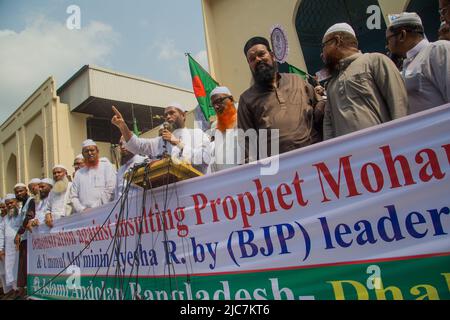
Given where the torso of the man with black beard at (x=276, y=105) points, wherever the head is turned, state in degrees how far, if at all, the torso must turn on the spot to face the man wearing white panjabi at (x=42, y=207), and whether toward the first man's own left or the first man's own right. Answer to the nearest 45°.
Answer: approximately 135° to the first man's own right

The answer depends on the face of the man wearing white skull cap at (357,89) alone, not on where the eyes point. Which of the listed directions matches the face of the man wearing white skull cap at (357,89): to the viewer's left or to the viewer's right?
to the viewer's left

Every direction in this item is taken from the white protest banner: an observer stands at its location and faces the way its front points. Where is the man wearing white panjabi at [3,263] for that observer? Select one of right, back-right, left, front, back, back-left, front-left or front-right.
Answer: right

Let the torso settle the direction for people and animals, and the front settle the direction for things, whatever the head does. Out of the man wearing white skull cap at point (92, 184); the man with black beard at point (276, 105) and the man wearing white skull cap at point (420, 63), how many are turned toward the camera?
2

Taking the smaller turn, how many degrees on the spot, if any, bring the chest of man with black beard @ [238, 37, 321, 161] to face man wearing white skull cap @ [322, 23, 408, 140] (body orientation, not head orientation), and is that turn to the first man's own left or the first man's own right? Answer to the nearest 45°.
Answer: approximately 45° to the first man's own left

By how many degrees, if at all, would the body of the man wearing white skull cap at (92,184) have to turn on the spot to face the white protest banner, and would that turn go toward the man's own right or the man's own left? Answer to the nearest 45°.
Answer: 0° — they already face it

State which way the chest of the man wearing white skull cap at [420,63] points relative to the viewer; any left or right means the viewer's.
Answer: facing to the left of the viewer

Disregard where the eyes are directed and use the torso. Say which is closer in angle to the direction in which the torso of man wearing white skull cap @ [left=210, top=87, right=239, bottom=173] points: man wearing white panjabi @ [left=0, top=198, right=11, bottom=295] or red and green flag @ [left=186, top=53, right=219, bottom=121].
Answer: the man wearing white panjabi

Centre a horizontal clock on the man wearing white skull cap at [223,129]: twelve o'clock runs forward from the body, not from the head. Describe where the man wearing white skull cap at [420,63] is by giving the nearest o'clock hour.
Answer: the man wearing white skull cap at [420,63] is roughly at 9 o'clock from the man wearing white skull cap at [223,129].

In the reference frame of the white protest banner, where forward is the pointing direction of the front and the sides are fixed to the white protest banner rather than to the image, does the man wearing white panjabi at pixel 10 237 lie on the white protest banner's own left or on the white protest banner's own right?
on the white protest banner's own right
